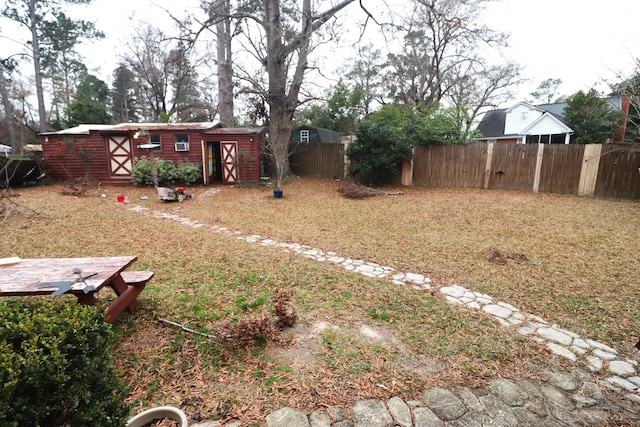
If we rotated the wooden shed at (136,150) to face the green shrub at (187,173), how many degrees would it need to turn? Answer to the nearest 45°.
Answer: approximately 45° to its left

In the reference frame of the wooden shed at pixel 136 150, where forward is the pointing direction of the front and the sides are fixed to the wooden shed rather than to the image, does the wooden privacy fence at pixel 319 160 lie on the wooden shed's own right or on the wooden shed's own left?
on the wooden shed's own left

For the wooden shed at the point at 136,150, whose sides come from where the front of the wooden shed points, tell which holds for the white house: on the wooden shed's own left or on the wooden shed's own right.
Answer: on the wooden shed's own left

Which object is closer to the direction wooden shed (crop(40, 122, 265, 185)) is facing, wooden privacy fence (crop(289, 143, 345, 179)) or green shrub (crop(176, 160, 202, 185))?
the green shrub

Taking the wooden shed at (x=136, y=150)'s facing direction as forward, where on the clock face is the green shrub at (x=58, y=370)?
The green shrub is roughly at 12 o'clock from the wooden shed.

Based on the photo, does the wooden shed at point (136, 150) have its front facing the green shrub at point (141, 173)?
yes

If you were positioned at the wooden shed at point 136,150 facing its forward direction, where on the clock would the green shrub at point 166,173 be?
The green shrub is roughly at 11 o'clock from the wooden shed.

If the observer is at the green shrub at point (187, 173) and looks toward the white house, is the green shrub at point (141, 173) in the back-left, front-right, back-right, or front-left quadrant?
back-left

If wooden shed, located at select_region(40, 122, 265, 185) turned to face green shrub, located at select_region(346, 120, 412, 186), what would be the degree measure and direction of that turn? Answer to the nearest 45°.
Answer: approximately 45° to its left
